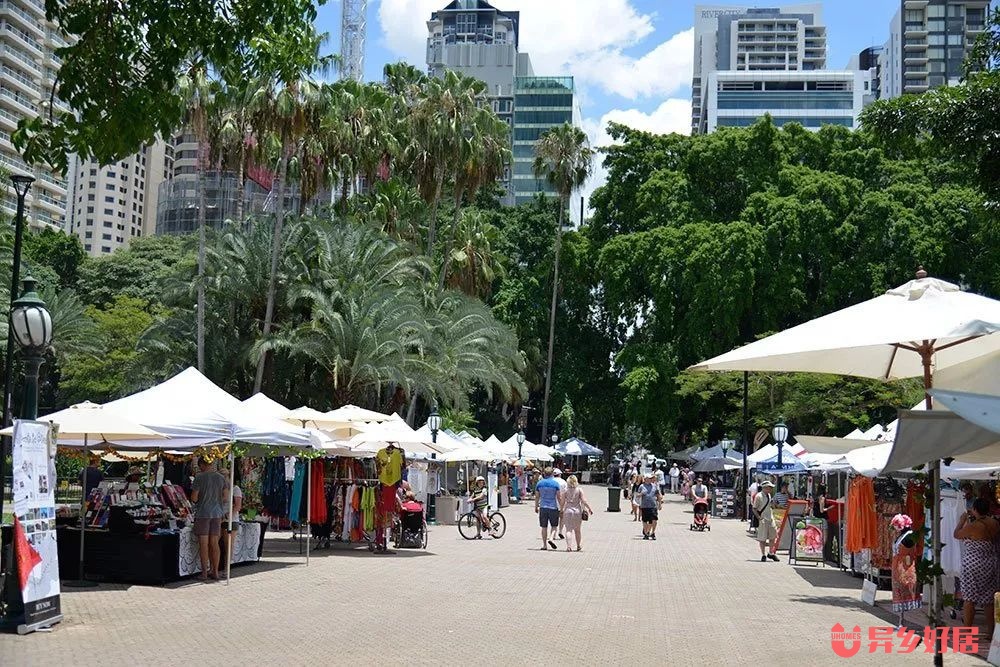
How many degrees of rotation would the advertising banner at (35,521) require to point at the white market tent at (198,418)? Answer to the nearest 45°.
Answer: approximately 90° to its left

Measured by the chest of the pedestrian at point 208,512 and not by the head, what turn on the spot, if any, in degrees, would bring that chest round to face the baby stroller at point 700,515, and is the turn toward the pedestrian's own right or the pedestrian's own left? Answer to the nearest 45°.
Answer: approximately 90° to the pedestrian's own right

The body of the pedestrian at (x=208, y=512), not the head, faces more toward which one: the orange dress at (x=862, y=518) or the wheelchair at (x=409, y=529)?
the wheelchair
